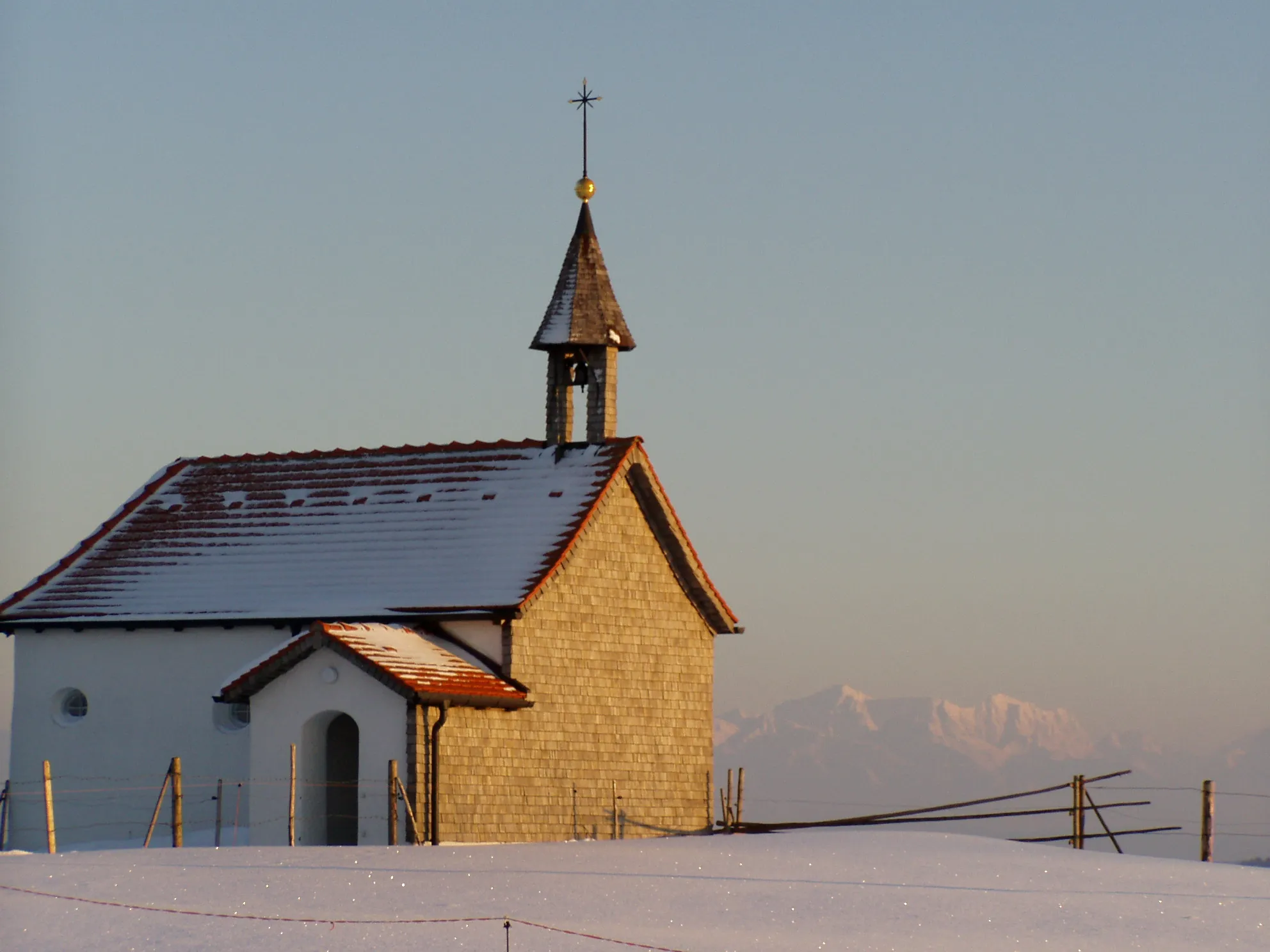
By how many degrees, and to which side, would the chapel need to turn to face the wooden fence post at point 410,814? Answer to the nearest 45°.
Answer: approximately 45° to its left

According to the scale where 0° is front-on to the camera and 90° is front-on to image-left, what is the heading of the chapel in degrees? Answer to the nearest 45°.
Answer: approximately 45°

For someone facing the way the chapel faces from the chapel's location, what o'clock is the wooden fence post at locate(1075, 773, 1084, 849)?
The wooden fence post is roughly at 8 o'clock from the chapel.

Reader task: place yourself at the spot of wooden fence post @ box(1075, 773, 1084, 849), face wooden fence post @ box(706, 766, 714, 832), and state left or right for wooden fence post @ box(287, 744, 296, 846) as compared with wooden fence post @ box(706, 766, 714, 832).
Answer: left

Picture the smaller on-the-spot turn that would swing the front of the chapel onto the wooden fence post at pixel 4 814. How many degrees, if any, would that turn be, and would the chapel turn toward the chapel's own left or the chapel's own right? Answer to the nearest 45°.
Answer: approximately 45° to the chapel's own right
